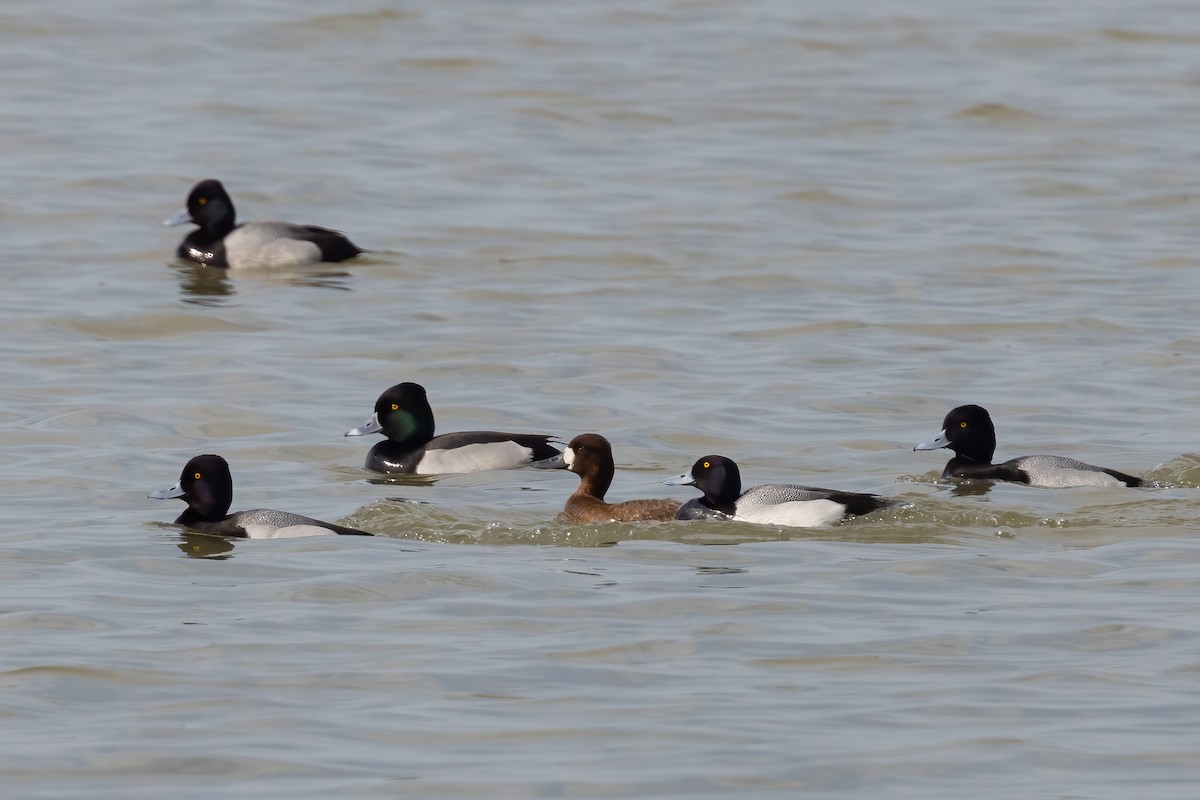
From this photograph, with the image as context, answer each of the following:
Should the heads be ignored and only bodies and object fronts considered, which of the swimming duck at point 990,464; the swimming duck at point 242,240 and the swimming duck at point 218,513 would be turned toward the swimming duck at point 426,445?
the swimming duck at point 990,464

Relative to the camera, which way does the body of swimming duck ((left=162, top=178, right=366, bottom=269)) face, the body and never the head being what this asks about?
to the viewer's left

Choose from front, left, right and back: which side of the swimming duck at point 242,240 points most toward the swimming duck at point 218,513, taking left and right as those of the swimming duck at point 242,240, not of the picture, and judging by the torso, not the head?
left

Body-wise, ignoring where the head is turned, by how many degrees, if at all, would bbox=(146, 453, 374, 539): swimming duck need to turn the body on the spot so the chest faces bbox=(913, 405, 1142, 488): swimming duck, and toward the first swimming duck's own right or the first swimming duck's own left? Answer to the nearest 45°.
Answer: approximately 180°

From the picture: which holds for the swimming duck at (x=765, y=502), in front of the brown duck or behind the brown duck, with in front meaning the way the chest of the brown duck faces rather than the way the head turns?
behind

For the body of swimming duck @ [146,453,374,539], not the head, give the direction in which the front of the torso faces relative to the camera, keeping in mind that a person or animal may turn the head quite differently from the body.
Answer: to the viewer's left

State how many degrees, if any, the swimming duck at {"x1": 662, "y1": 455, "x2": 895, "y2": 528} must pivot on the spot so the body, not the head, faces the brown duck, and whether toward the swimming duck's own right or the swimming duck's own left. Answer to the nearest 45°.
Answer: approximately 45° to the swimming duck's own right

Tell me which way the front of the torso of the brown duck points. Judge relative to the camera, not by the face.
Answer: to the viewer's left

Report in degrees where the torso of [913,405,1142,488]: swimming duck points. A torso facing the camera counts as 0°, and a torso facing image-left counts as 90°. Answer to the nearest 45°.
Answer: approximately 90°

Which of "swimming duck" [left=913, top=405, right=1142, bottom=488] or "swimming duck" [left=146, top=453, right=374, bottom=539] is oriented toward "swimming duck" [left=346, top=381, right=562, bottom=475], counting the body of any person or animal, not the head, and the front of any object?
"swimming duck" [left=913, top=405, right=1142, bottom=488]
